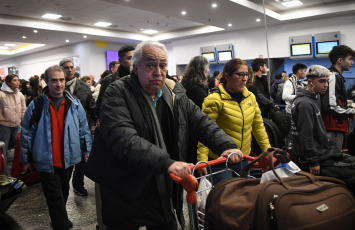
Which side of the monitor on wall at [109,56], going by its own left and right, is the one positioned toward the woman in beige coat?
front

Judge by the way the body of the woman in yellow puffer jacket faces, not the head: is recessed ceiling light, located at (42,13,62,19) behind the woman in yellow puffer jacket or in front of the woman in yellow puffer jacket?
behind

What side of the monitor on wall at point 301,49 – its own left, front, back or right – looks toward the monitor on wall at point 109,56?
right

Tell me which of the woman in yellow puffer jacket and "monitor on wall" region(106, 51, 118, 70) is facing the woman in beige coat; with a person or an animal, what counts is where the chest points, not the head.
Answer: the monitor on wall

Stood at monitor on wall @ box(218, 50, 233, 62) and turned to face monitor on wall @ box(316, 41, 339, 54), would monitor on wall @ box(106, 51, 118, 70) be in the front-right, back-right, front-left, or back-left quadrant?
back-right

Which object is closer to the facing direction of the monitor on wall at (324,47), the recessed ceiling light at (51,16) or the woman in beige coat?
the woman in beige coat

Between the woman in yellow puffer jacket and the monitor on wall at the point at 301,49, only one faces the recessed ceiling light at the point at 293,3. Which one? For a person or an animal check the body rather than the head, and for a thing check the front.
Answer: the monitor on wall

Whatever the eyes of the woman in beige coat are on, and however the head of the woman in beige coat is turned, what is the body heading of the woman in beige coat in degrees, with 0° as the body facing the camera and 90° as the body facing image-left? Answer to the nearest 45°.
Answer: approximately 315°

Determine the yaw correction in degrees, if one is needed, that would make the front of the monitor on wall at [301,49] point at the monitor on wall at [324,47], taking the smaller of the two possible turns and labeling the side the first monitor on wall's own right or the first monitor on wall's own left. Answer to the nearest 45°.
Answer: approximately 45° to the first monitor on wall's own left
